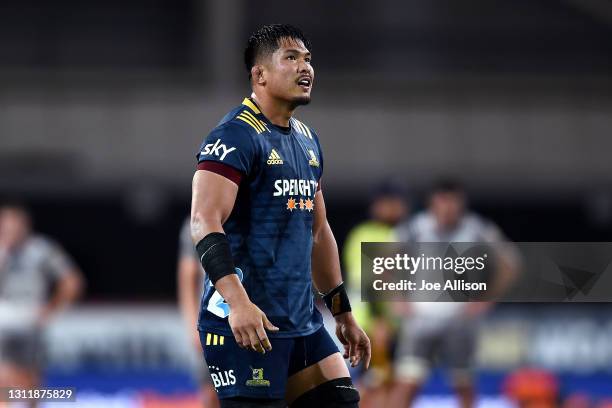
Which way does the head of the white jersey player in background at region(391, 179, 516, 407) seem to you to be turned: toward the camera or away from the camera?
toward the camera

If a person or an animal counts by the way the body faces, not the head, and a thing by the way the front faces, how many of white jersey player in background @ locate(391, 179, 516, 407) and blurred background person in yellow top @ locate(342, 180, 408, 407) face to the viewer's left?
0

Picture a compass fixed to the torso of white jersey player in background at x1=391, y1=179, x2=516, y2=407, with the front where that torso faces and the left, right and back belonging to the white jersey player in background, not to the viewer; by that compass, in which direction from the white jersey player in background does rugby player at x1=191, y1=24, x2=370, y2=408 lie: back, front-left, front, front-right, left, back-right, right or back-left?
front

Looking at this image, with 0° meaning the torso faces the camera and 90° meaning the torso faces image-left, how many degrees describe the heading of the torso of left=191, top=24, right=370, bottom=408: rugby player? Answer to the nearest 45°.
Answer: approximately 315°

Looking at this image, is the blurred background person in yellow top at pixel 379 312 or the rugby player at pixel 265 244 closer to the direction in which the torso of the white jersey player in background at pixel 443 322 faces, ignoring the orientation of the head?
the rugby player

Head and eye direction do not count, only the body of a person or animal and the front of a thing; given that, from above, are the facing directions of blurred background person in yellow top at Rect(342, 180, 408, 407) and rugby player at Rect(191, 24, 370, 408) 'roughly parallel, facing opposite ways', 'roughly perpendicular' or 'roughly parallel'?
roughly parallel

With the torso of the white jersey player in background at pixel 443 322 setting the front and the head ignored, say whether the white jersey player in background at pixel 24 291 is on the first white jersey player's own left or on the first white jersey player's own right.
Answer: on the first white jersey player's own right

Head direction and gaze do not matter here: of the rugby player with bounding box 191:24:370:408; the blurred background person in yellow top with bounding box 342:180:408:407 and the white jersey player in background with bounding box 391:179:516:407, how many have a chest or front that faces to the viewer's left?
0

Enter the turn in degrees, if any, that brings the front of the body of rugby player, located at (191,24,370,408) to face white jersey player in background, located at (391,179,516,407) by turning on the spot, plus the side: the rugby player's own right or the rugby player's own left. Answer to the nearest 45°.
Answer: approximately 135° to the rugby player's own left

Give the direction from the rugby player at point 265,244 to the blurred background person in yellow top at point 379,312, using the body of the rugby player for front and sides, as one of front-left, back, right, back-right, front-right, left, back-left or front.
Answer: back-left

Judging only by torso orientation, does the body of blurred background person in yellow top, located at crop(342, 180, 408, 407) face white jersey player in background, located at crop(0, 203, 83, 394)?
no

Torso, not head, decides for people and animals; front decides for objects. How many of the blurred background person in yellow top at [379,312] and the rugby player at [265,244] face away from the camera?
0

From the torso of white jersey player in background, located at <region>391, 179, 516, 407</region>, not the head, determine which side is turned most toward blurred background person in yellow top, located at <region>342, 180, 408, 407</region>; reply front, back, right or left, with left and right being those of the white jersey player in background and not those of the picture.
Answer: right

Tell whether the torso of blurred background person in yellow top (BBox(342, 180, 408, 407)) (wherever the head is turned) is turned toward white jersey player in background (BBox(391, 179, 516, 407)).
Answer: no

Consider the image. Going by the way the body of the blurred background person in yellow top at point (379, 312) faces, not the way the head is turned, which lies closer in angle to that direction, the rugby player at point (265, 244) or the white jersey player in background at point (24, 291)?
the rugby player

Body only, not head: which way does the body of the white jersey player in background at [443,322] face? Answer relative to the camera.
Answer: toward the camera
